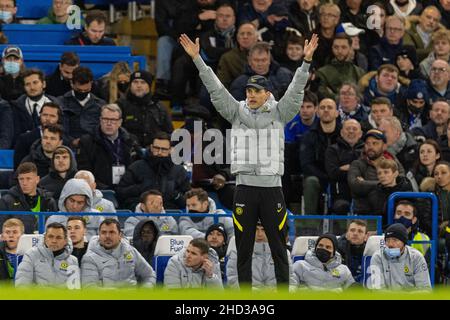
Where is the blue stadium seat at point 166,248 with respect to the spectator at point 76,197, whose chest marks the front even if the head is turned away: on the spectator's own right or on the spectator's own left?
on the spectator's own left

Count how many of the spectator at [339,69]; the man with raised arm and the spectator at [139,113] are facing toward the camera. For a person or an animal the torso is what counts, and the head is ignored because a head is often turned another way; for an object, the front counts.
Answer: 3

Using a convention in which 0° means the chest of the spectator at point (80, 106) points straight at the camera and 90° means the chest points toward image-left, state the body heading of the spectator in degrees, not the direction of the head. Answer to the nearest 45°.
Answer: approximately 0°
